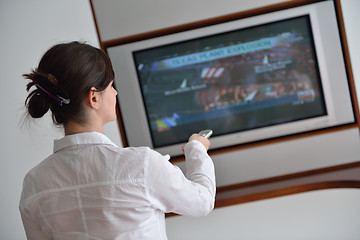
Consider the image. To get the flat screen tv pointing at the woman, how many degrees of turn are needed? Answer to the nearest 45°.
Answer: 0° — it already faces them

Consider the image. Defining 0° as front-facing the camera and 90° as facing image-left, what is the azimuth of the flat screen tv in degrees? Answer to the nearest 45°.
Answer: approximately 0°

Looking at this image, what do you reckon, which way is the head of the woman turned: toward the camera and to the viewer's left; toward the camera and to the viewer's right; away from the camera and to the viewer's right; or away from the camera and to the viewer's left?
away from the camera and to the viewer's right
